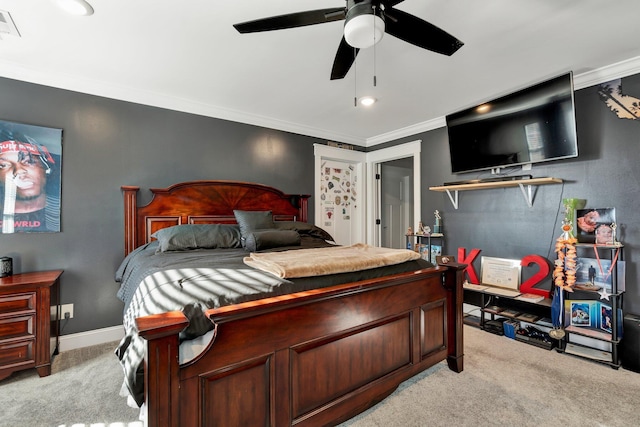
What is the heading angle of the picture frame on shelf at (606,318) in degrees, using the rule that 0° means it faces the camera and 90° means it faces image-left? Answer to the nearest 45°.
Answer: approximately 45°

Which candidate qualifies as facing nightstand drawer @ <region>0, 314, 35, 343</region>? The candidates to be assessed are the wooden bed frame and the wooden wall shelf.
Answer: the wooden wall shelf

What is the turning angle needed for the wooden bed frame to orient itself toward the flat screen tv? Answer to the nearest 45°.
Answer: approximately 90° to its left

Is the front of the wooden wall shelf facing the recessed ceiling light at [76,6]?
yes

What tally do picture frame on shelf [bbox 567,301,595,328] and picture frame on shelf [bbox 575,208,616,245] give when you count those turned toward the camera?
2
